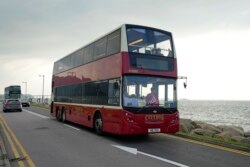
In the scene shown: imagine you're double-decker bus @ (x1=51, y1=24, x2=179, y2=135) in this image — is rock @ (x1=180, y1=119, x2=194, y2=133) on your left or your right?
on your left

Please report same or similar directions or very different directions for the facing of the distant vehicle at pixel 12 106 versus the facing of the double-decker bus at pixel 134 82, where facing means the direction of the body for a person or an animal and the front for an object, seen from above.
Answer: very different directions

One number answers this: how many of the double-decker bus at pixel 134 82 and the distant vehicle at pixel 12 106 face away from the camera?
1

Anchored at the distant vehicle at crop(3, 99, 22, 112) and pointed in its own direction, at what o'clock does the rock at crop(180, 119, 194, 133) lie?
The rock is roughly at 5 o'clock from the distant vehicle.

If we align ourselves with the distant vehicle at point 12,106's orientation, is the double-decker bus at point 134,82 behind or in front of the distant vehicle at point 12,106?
behind

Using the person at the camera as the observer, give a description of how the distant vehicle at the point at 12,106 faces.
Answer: facing away from the viewer

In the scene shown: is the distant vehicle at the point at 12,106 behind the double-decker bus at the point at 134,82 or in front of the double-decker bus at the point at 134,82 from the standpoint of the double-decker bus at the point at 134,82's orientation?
behind

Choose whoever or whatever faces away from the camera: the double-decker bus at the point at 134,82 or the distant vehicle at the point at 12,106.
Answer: the distant vehicle
